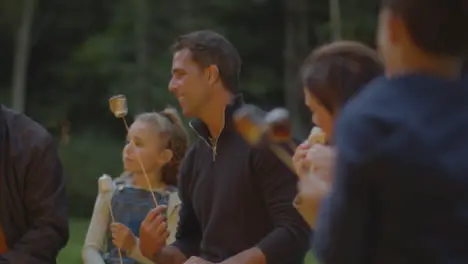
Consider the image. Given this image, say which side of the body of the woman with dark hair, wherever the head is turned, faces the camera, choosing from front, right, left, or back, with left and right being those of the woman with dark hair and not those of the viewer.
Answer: left

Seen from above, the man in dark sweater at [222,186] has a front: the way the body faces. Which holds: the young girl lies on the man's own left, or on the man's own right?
on the man's own right

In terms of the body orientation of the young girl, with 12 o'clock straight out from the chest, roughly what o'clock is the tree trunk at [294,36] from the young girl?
The tree trunk is roughly at 5 o'clock from the young girl.
